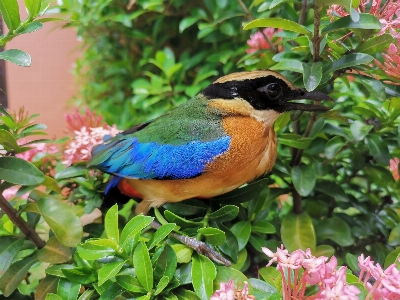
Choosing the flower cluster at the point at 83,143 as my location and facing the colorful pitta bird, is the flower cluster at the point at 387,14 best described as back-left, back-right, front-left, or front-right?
front-left

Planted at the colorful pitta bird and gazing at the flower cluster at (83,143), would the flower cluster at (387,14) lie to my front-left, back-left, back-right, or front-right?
back-right

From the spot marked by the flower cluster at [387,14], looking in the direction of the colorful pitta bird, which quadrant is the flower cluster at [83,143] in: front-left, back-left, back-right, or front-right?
front-right

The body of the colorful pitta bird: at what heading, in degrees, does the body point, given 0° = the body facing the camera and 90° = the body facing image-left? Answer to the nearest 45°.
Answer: approximately 270°
